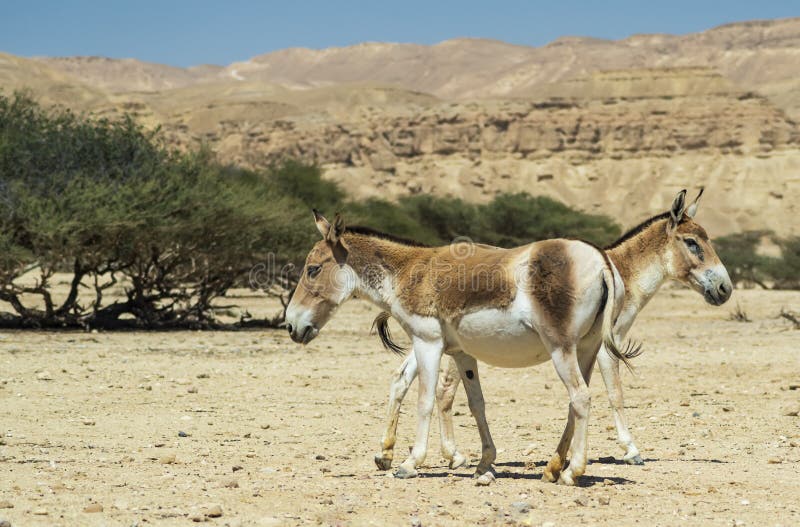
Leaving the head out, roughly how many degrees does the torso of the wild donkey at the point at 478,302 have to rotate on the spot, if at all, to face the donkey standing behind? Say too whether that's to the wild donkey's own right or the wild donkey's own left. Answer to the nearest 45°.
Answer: approximately 135° to the wild donkey's own right

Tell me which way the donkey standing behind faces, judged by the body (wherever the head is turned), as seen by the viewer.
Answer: to the viewer's right

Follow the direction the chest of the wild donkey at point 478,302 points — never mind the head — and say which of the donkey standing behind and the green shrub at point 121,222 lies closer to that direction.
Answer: the green shrub

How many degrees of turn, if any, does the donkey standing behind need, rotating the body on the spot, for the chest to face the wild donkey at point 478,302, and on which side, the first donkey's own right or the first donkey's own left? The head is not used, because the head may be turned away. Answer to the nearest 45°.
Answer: approximately 135° to the first donkey's own right

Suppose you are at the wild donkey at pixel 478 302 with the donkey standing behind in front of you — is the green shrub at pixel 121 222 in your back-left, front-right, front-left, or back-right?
front-left

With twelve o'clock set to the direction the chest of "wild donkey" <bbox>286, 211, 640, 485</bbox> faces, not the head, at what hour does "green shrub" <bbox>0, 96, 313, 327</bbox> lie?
The green shrub is roughly at 2 o'clock from the wild donkey.

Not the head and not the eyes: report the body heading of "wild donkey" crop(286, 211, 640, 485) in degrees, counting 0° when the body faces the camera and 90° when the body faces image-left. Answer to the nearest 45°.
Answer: approximately 90°

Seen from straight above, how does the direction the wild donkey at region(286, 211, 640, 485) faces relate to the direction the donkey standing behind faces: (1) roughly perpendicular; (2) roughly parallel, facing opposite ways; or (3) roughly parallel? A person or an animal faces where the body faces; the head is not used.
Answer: roughly parallel, facing opposite ways

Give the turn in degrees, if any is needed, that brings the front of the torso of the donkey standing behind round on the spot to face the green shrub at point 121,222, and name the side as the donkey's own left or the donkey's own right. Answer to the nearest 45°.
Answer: approximately 135° to the donkey's own left

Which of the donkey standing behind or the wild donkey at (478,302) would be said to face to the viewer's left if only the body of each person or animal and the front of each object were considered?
the wild donkey

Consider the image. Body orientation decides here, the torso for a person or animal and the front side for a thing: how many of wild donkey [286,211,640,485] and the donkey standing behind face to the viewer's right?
1
